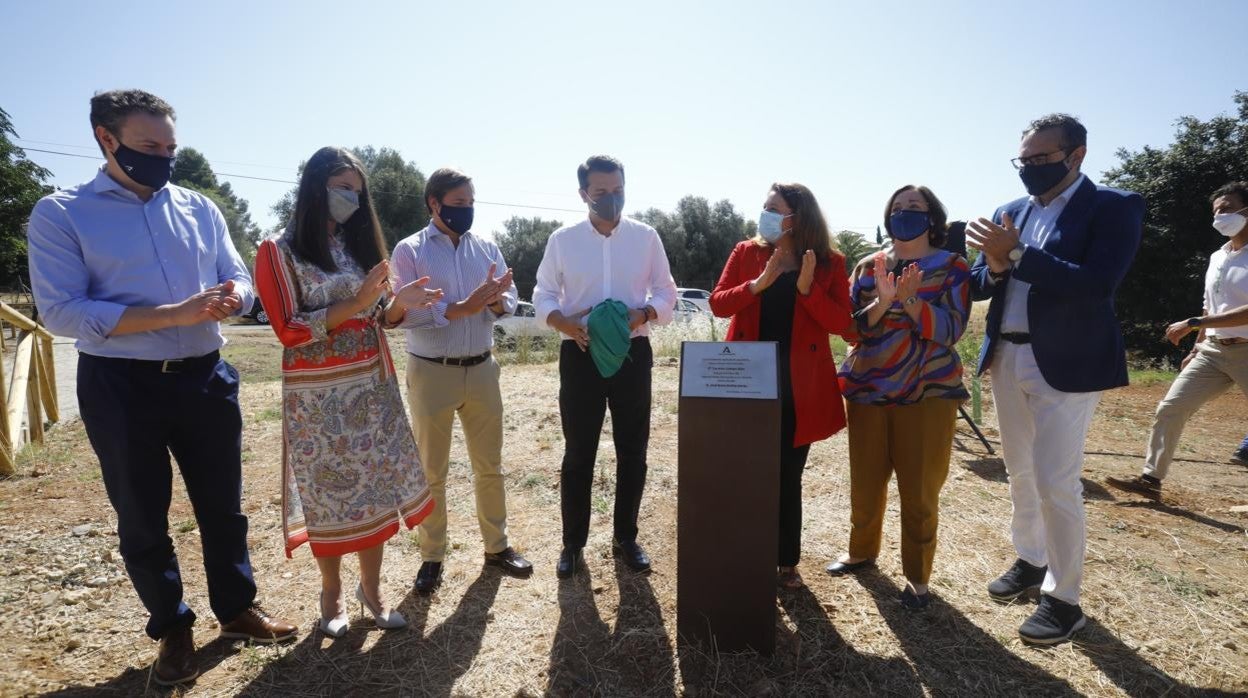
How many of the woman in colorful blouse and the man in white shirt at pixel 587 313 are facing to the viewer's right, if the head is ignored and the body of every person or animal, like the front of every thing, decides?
0

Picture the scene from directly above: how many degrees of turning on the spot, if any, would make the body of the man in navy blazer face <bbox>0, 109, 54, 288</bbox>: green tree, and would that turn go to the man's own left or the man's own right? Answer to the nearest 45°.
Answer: approximately 45° to the man's own right

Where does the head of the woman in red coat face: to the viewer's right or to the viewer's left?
to the viewer's left

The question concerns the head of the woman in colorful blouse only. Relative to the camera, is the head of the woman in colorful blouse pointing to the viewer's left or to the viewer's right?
to the viewer's left

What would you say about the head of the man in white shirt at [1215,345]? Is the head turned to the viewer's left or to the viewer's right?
to the viewer's left

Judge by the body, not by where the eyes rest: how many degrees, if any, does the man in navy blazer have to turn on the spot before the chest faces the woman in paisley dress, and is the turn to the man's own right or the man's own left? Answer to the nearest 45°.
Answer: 0° — they already face them

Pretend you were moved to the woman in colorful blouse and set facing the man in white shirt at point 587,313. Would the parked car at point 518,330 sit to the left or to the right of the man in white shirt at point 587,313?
right

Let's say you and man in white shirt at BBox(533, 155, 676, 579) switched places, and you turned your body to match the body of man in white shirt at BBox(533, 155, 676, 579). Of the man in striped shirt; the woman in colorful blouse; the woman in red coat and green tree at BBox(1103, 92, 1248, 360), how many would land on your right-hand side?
1

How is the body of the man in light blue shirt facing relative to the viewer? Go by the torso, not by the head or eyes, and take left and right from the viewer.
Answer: facing the viewer and to the right of the viewer

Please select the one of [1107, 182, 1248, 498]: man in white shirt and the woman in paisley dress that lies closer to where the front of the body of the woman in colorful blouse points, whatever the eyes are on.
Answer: the woman in paisley dress

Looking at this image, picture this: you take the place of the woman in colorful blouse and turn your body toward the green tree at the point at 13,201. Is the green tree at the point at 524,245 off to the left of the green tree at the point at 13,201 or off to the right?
right

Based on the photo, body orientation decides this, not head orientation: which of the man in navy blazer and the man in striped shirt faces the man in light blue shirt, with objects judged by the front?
the man in navy blazer

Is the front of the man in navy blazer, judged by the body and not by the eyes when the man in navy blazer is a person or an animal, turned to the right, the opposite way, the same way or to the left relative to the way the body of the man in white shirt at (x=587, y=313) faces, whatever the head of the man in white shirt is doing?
to the right

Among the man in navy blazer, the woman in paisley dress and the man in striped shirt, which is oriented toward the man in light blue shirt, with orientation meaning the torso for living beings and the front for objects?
the man in navy blazer
